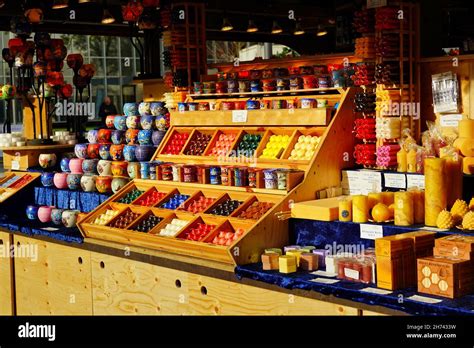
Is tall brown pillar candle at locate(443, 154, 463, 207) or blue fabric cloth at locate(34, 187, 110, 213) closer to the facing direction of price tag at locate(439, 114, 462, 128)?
the tall brown pillar candle

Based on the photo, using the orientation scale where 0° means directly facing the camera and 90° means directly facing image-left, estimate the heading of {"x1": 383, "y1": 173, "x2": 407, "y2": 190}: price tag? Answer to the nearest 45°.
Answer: approximately 0°

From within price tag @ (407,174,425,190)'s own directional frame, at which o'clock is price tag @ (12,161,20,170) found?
price tag @ (12,161,20,170) is roughly at 4 o'clock from price tag @ (407,174,425,190).

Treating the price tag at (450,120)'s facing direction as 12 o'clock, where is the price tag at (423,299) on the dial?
the price tag at (423,299) is roughly at 12 o'clock from the price tag at (450,120).

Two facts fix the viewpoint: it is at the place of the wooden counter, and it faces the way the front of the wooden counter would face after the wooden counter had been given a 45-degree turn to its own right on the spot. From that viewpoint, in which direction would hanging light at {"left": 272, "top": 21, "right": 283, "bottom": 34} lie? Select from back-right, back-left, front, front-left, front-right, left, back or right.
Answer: right

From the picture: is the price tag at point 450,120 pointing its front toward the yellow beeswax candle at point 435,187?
yes

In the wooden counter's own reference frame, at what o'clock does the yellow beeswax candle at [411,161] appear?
The yellow beeswax candle is roughly at 8 o'clock from the wooden counter.
